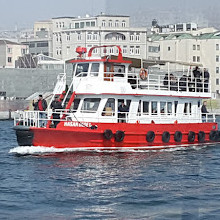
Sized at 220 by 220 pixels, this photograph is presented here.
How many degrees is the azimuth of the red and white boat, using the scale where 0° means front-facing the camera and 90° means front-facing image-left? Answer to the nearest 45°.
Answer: approximately 45°

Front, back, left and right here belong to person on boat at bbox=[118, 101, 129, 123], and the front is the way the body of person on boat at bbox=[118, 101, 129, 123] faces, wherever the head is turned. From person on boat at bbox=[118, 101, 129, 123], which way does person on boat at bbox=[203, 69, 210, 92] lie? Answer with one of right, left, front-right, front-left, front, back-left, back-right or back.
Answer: back-left

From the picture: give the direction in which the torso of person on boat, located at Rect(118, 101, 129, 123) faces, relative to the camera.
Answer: toward the camera
